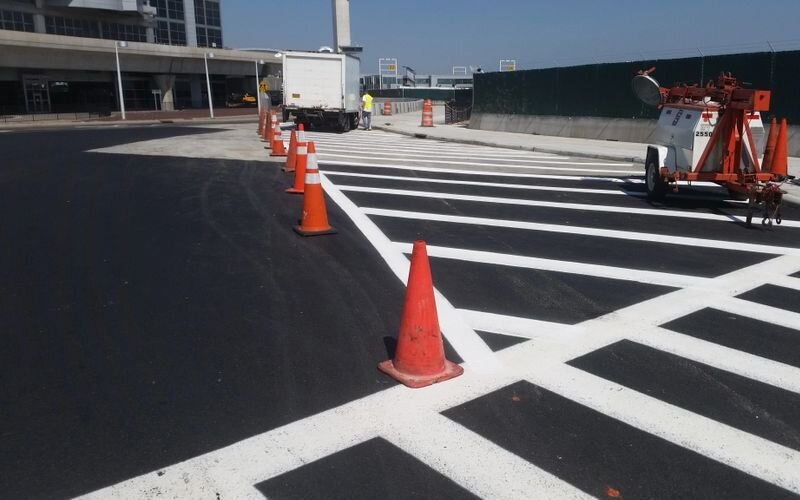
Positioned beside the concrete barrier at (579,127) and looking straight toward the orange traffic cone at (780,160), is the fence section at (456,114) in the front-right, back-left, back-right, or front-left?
back-right

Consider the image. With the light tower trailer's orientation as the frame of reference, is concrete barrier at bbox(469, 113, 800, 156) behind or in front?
behind

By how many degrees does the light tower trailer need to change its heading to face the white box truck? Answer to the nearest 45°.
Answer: approximately 180°

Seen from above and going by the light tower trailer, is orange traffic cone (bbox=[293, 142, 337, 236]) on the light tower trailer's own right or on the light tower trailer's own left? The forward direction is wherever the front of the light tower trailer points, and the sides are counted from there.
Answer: on the light tower trailer's own right

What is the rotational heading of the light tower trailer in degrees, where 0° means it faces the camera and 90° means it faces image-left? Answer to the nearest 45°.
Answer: approximately 315°

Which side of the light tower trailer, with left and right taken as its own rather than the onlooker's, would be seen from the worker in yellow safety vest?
back

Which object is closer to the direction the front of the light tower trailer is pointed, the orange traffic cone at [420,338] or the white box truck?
the orange traffic cone

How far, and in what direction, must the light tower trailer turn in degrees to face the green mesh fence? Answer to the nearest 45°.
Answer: approximately 135° to its left

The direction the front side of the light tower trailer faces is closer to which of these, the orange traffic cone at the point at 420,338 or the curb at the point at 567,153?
the orange traffic cone

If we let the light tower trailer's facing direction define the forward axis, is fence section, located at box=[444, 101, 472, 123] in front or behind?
behind

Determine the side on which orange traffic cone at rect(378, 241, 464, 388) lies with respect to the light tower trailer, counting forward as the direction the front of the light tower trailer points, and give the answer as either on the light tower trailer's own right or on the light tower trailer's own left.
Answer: on the light tower trailer's own right
